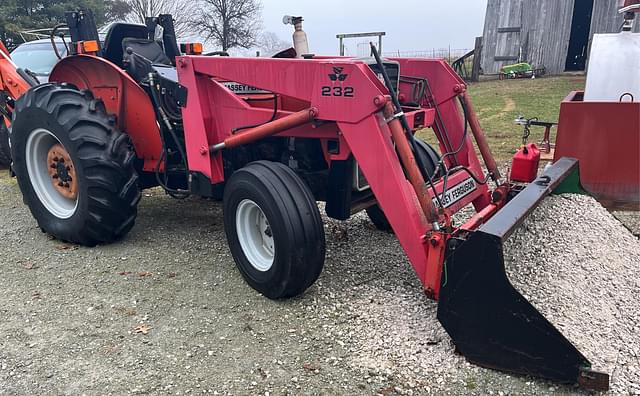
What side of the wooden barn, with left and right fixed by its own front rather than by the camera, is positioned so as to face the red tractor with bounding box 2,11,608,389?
front

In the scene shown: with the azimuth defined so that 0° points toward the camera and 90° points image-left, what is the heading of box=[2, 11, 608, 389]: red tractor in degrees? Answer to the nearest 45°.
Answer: approximately 315°

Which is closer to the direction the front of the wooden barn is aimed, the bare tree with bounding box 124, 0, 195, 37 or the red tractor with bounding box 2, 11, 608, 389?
the red tractor

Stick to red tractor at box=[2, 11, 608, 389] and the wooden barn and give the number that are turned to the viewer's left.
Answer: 0

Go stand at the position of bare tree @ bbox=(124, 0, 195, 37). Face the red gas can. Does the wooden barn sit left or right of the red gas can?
left

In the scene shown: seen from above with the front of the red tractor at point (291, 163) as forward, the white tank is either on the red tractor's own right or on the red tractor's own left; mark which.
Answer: on the red tractor's own left

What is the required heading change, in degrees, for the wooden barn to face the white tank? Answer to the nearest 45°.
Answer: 0° — it already faces it

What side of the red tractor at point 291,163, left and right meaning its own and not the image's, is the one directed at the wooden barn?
left

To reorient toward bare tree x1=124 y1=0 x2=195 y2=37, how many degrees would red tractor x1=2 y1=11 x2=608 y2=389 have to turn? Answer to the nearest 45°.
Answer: approximately 135° to its left

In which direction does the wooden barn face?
toward the camera

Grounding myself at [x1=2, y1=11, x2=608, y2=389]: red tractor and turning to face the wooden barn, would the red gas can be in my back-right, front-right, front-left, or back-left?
front-right
